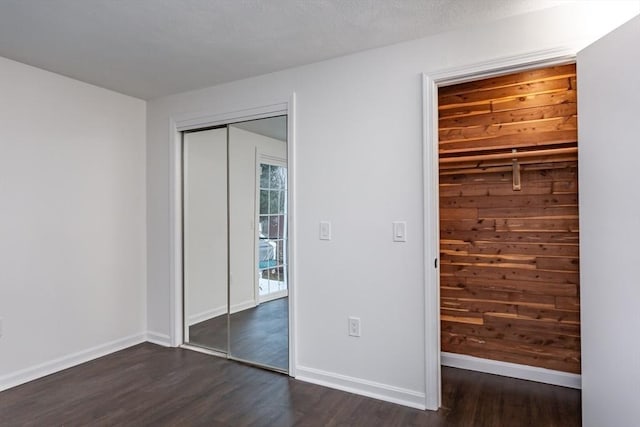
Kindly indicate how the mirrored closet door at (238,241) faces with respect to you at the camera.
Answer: facing the viewer and to the left of the viewer

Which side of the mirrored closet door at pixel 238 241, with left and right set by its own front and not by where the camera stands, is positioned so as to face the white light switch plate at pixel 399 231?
left

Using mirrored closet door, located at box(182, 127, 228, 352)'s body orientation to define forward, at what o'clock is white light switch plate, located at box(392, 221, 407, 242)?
The white light switch plate is roughly at 9 o'clock from the mirrored closet door.

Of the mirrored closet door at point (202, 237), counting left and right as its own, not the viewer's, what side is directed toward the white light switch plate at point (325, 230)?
left

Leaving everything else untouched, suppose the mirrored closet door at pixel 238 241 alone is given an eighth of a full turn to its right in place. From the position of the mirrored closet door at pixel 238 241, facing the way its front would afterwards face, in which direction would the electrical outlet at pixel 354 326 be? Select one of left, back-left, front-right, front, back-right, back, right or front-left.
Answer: back-left

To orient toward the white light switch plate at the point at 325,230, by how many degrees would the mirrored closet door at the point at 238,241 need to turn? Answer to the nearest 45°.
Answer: approximately 90° to its left
